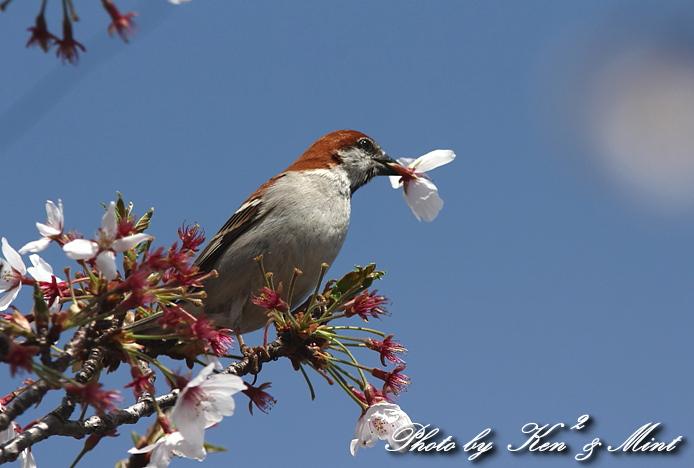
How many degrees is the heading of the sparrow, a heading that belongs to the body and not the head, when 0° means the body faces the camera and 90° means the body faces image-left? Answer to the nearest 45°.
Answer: approximately 270°

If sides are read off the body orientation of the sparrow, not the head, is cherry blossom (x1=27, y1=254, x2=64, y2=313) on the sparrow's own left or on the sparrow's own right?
on the sparrow's own right

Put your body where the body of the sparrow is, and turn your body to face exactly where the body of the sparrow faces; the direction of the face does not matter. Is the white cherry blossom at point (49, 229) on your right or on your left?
on your right

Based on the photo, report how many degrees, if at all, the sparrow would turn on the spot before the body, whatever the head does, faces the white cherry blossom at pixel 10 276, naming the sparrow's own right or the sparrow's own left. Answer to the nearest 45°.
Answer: approximately 135° to the sparrow's own right

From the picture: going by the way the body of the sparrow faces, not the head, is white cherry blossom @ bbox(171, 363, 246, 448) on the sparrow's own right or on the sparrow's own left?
on the sparrow's own right

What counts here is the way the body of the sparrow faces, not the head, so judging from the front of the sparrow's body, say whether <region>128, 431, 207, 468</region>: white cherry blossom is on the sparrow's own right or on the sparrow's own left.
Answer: on the sparrow's own right
